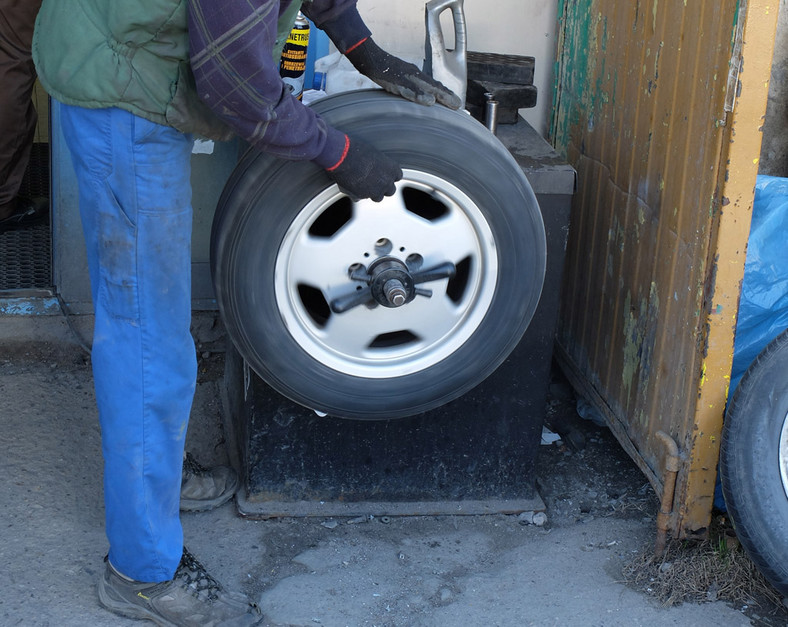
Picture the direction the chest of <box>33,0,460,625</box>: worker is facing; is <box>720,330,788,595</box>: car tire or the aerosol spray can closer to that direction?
the car tire

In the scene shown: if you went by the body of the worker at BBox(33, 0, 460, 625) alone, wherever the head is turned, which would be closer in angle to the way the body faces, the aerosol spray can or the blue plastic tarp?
the blue plastic tarp

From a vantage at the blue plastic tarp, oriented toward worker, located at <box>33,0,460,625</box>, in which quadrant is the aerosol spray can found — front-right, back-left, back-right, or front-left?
front-right

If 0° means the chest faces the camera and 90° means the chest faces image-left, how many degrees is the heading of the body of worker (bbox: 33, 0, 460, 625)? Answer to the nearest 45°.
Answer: approximately 270°

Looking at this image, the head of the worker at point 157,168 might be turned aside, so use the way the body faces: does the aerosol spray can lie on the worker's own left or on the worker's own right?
on the worker's own left

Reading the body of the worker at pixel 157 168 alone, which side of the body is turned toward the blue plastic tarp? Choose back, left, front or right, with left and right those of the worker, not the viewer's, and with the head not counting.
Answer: front

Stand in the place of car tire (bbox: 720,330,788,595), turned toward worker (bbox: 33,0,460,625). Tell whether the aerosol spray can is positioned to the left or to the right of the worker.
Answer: right

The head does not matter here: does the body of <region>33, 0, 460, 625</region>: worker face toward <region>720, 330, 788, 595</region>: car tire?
yes

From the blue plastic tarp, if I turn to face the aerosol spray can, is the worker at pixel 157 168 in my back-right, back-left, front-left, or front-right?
front-left
